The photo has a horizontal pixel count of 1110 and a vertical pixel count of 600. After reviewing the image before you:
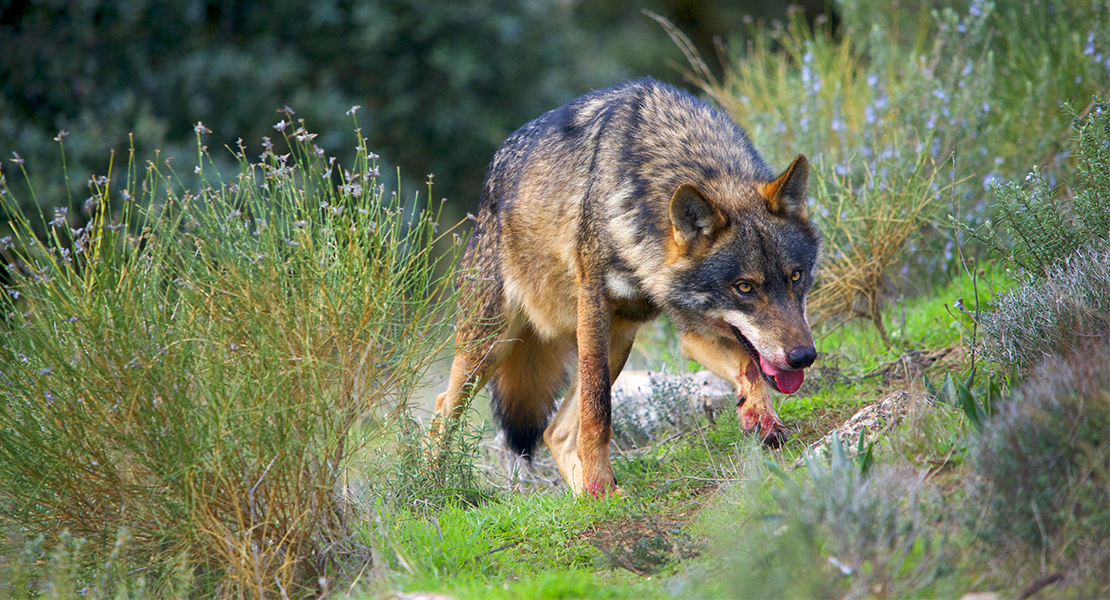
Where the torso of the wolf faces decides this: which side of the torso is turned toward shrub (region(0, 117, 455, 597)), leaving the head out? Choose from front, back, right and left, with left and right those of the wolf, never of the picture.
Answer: right

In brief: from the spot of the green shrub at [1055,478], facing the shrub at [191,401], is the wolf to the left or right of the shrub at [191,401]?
right

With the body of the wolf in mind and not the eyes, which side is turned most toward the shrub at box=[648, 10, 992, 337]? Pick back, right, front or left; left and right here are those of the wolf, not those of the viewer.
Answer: left

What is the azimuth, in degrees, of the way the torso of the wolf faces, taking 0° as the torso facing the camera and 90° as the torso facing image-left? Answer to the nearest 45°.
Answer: approximately 315°

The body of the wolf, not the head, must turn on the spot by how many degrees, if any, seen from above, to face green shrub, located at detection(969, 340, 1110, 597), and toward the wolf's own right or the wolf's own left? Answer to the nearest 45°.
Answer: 0° — it already faces it

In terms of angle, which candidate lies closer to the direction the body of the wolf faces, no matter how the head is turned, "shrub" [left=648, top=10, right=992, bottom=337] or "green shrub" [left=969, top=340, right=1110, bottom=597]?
the green shrub

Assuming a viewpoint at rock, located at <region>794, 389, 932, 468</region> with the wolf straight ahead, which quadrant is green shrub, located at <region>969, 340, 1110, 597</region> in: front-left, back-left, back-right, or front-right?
back-left

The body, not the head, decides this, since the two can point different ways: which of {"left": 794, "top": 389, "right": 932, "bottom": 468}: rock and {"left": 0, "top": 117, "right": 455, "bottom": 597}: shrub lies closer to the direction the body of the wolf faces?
the rock

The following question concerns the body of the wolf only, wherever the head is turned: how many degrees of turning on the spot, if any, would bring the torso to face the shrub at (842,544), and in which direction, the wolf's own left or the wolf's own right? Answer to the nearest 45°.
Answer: approximately 45° to the wolf's own right

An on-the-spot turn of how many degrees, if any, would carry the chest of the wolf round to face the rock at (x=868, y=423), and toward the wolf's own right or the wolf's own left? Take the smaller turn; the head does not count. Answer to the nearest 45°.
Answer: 0° — it already faces it
